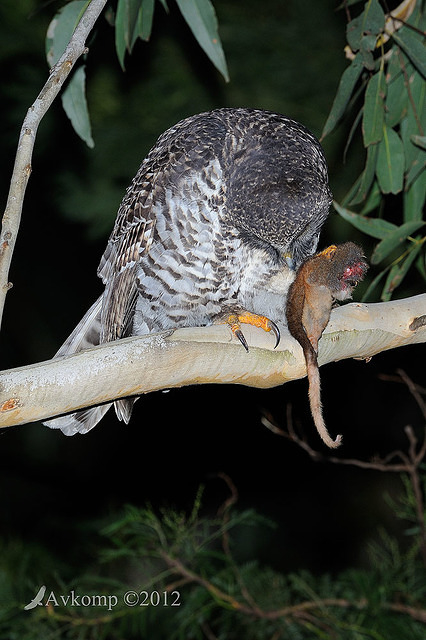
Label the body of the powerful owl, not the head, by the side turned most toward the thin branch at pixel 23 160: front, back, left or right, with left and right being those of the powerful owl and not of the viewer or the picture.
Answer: right

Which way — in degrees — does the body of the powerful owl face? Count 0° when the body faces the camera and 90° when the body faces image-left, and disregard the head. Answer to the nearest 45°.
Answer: approximately 315°
